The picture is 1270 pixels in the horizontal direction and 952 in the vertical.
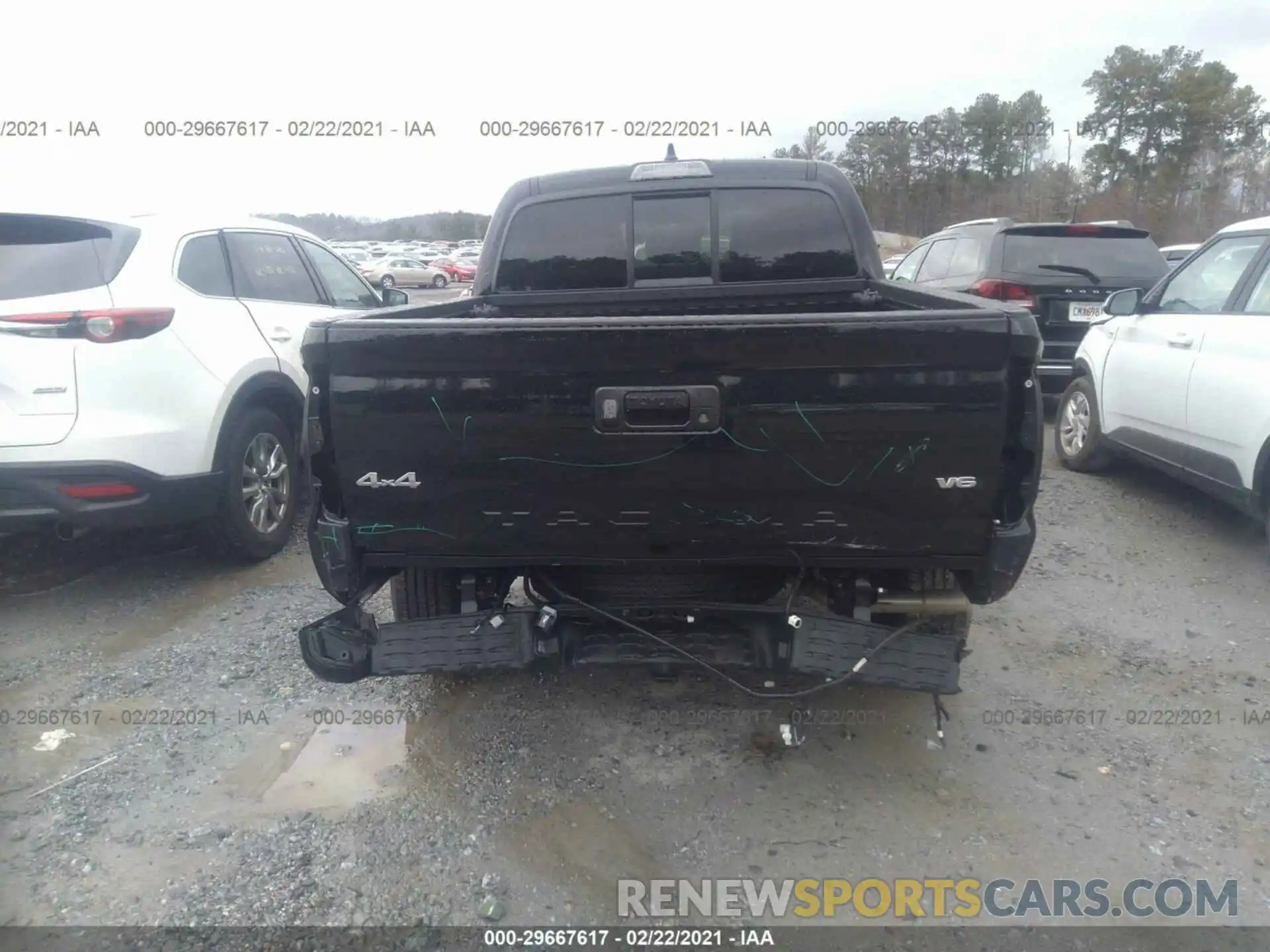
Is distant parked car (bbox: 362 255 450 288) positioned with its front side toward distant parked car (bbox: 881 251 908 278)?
yes

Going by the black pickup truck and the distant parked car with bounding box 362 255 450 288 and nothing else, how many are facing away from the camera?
1

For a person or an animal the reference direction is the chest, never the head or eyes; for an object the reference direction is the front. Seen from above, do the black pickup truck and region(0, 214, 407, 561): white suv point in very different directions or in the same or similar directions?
same or similar directions

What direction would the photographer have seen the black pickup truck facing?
facing away from the viewer

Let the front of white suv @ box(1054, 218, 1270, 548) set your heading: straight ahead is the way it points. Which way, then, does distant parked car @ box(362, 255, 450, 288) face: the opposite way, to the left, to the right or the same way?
to the right

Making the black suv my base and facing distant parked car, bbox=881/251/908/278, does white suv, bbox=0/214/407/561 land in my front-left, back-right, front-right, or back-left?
back-left

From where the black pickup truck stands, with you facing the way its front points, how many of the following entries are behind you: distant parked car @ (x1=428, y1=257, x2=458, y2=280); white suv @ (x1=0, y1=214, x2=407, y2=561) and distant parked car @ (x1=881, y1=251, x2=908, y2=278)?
0

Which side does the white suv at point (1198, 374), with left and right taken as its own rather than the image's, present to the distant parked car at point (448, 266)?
front

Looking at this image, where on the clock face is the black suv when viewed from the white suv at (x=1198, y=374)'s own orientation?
The black suv is roughly at 1 o'clock from the white suv.

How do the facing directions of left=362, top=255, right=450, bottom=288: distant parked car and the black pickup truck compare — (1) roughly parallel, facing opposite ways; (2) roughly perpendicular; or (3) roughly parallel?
roughly perpendicular

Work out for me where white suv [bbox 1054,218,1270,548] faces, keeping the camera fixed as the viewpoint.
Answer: facing away from the viewer and to the left of the viewer

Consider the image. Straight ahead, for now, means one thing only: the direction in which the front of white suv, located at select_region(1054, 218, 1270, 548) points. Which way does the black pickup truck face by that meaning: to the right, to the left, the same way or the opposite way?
the same way

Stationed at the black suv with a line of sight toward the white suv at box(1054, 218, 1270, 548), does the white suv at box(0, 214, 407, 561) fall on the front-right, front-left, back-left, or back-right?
front-right

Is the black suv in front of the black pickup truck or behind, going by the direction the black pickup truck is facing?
in front

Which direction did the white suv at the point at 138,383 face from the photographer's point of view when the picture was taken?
facing away from the viewer and to the right of the viewer

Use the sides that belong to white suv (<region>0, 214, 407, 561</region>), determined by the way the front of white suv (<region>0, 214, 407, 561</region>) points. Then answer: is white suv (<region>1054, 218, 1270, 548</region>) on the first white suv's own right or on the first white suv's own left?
on the first white suv's own right
